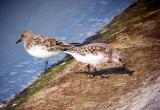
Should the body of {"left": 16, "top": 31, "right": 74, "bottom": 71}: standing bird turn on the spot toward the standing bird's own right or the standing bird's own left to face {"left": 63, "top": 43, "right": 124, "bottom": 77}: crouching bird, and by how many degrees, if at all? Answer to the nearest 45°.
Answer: approximately 135° to the standing bird's own left

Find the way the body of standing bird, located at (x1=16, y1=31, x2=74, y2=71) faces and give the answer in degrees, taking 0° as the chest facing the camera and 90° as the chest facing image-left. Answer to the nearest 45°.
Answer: approximately 90°
